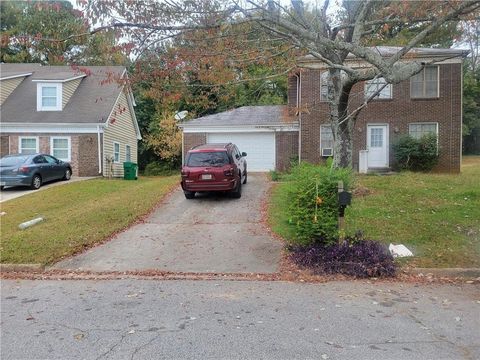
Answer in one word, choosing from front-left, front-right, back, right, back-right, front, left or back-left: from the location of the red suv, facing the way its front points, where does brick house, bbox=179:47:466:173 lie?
front-right

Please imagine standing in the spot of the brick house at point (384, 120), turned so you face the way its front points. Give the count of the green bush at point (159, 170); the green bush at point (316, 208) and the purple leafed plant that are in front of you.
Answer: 2

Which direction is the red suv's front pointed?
away from the camera

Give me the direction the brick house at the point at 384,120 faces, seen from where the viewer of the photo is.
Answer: facing the viewer

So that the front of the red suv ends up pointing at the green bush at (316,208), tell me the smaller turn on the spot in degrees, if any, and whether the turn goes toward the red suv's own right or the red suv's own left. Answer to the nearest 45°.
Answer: approximately 180°

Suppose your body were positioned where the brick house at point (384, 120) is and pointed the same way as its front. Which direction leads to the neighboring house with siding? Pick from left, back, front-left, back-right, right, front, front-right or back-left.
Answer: right

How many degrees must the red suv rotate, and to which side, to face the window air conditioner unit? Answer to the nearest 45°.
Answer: approximately 45° to its right

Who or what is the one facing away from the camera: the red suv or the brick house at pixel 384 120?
the red suv

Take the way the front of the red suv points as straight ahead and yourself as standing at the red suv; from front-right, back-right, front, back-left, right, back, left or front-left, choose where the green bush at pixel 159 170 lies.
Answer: front

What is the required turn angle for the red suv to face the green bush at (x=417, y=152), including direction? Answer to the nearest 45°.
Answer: approximately 45° to its right

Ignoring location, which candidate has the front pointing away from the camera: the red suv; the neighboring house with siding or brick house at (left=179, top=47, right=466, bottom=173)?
the red suv

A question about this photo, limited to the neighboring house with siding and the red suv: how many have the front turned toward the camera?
1

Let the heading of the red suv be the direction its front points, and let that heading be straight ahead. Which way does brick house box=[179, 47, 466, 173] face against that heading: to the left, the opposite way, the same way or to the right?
the opposite way

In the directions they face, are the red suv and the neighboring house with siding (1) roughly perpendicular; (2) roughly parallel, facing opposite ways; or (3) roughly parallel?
roughly parallel, facing opposite ways

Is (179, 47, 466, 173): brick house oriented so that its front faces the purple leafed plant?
yes
